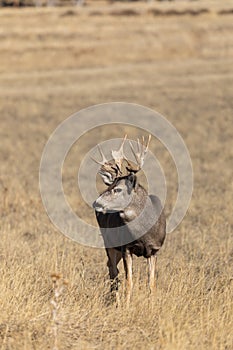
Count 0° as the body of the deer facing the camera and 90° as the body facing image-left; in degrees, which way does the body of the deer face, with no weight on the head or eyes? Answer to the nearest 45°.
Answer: approximately 45°
